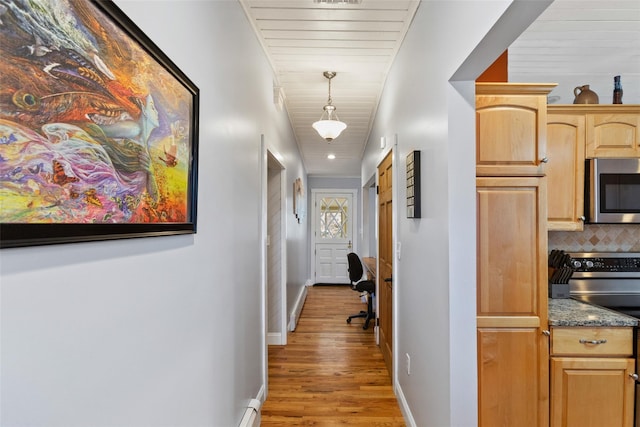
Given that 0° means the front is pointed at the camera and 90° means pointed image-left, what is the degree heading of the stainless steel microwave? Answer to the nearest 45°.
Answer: approximately 0°

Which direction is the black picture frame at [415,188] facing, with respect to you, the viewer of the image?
facing to the left of the viewer

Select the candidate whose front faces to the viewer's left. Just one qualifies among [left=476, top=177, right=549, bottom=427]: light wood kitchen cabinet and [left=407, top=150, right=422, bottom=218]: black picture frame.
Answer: the black picture frame

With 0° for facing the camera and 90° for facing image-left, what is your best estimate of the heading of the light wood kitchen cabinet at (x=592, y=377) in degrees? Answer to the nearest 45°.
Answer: approximately 0°
